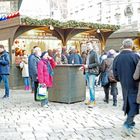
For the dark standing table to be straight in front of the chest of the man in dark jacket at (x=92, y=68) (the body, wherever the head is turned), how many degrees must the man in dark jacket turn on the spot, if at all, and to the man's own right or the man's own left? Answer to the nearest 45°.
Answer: approximately 45° to the man's own right

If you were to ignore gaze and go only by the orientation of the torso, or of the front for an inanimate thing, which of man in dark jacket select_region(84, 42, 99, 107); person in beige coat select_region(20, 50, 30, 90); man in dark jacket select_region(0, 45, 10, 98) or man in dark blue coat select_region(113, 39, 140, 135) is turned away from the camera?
the man in dark blue coat

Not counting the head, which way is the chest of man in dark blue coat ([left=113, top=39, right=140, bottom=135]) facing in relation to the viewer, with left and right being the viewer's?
facing away from the viewer

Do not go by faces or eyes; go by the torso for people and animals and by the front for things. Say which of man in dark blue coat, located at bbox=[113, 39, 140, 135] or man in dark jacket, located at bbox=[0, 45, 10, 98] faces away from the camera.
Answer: the man in dark blue coat
